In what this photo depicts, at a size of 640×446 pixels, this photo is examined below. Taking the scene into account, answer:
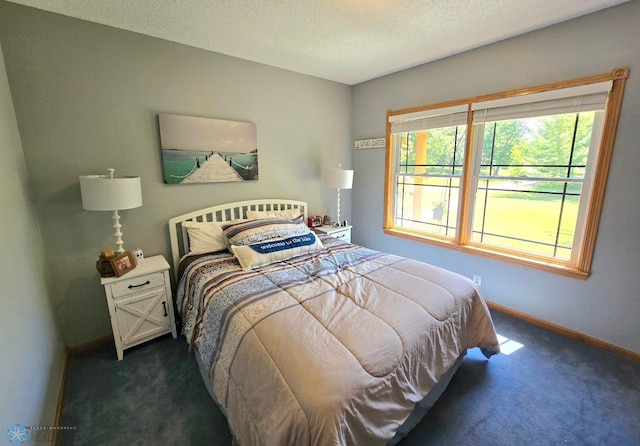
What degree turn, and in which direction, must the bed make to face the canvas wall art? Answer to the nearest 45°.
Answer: approximately 180°

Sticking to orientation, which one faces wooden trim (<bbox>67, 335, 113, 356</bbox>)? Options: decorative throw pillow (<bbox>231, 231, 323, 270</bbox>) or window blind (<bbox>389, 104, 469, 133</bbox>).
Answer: the window blind

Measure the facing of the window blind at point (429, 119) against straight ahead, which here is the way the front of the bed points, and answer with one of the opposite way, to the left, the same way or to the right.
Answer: to the right

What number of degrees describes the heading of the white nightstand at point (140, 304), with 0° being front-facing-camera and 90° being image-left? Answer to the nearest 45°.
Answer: approximately 0°

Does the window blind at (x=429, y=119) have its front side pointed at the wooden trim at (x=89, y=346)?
yes

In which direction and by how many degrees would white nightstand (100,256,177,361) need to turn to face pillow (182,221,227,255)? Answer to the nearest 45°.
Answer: approximately 90° to its left
